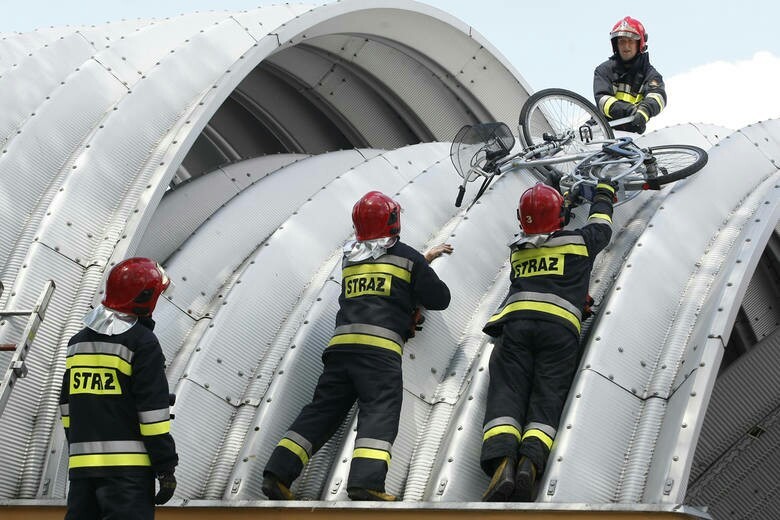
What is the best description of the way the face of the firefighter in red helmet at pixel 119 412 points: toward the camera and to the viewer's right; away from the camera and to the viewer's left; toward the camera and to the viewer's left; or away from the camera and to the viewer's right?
away from the camera and to the viewer's right

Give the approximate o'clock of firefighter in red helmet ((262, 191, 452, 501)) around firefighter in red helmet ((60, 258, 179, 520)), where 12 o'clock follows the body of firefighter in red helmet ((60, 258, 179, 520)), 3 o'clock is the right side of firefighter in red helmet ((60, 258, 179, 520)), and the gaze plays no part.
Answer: firefighter in red helmet ((262, 191, 452, 501)) is roughly at 1 o'clock from firefighter in red helmet ((60, 258, 179, 520)).

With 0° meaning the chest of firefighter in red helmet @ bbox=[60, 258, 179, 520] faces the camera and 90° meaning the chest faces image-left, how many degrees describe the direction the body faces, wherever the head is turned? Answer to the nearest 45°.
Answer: approximately 225°

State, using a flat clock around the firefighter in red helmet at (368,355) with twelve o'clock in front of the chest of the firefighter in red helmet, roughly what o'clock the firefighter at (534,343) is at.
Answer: The firefighter is roughly at 2 o'clock from the firefighter in red helmet.

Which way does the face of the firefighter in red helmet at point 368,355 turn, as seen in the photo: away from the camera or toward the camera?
away from the camera

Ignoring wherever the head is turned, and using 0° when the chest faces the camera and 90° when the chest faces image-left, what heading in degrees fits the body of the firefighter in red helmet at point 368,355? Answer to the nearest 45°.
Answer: approximately 225°

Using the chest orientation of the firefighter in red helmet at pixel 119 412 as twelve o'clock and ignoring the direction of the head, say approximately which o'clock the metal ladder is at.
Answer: The metal ladder is roughly at 9 o'clock from the firefighter in red helmet.
